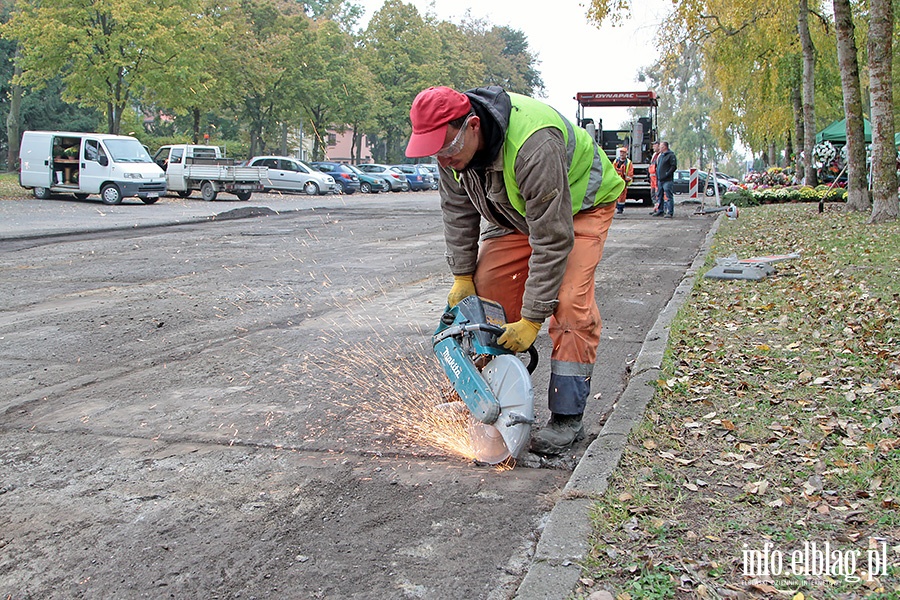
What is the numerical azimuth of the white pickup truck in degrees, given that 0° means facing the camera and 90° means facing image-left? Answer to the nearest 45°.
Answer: approximately 135°

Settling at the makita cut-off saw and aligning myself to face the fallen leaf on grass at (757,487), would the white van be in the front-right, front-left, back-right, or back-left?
back-left

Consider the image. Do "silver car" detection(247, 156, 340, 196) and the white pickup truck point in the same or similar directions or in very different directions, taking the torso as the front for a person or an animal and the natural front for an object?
very different directions

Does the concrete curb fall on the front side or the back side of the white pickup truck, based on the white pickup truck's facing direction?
on the back side

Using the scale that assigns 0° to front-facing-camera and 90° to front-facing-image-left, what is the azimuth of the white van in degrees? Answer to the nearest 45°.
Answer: approximately 315°

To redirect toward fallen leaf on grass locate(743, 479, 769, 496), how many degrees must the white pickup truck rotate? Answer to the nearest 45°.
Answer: approximately 135° to its left

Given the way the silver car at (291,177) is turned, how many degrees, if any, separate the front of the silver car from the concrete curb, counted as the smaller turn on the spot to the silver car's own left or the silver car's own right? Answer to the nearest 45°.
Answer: approximately 45° to the silver car's own right

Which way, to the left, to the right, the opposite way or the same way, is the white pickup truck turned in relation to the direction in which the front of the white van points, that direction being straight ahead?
the opposite way

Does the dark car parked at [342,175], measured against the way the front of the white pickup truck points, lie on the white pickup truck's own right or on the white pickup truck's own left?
on the white pickup truck's own right
